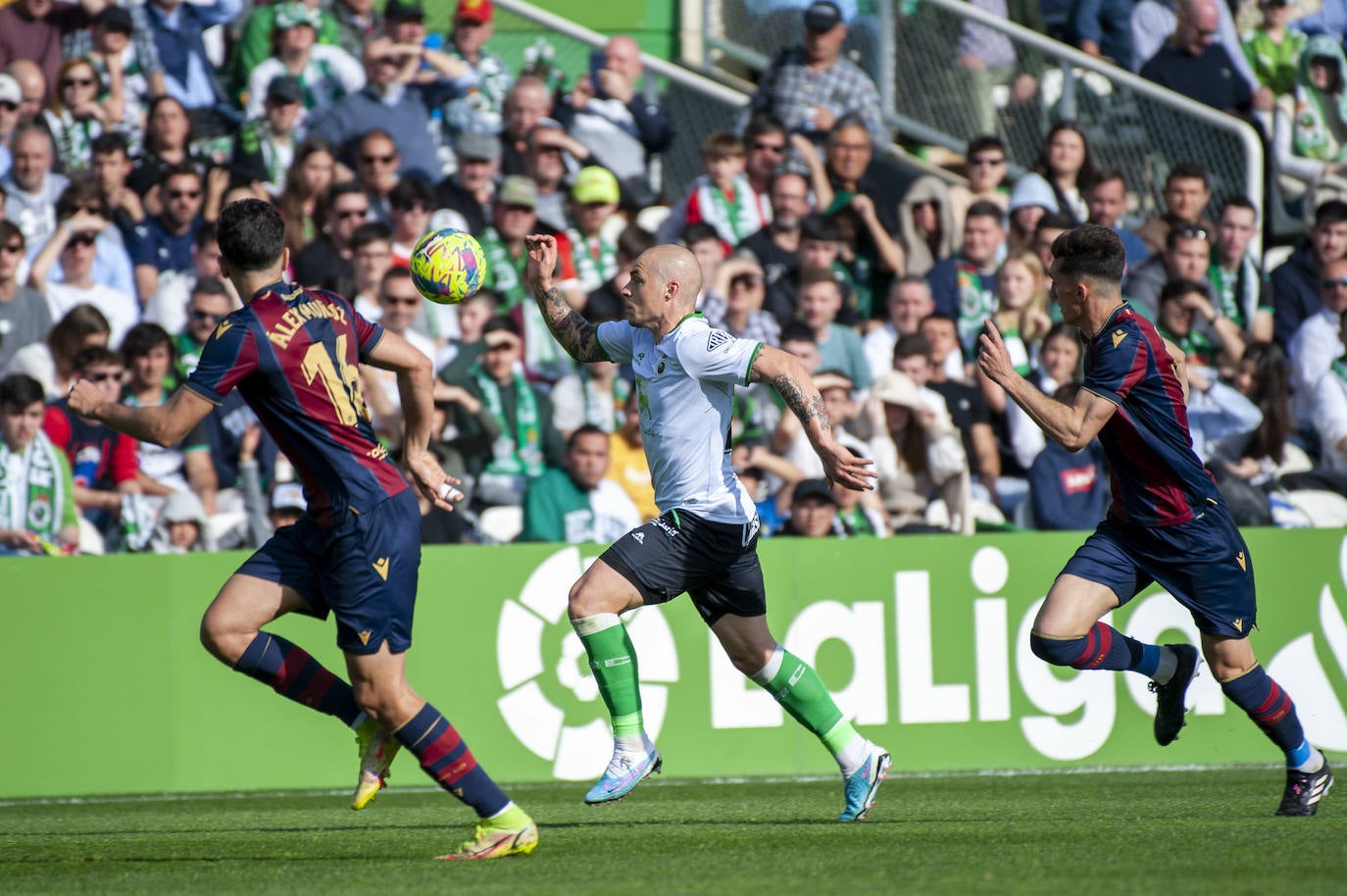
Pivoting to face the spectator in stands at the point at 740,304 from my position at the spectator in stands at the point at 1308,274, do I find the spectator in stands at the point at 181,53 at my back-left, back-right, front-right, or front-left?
front-right

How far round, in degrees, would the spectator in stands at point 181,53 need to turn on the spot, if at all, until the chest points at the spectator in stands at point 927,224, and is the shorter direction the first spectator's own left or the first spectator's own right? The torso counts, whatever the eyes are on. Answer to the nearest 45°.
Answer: approximately 90° to the first spectator's own left

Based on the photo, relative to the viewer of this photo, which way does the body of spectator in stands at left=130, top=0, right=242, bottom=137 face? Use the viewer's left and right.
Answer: facing the viewer

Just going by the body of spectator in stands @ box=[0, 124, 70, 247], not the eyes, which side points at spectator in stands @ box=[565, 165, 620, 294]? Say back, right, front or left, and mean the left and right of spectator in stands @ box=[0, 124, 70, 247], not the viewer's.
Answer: left

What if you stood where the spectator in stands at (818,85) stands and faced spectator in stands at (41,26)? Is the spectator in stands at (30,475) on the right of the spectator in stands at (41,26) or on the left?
left

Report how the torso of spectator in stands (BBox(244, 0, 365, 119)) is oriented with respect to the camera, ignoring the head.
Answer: toward the camera

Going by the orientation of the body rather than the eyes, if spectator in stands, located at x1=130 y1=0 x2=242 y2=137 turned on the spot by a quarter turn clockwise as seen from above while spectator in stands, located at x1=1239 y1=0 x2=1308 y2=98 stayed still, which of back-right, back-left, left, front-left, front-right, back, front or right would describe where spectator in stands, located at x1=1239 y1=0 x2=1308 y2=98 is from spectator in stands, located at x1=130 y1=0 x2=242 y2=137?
back

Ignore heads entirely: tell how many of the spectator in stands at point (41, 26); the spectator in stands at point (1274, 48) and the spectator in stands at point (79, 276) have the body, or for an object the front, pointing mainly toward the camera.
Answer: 3

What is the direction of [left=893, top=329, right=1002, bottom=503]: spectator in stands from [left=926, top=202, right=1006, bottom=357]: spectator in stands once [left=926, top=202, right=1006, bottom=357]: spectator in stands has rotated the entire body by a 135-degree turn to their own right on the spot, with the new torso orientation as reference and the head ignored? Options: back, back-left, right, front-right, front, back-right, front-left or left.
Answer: back-left

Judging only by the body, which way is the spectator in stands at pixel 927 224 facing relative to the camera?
toward the camera

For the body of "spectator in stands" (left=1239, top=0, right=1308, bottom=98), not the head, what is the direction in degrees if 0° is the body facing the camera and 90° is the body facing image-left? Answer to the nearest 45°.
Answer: approximately 0°

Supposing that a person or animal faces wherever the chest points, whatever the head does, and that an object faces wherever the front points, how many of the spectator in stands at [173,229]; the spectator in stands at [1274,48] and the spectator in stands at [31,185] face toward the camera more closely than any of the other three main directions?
3

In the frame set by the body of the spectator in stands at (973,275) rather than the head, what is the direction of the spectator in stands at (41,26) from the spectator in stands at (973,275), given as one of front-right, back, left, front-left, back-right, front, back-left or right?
right
